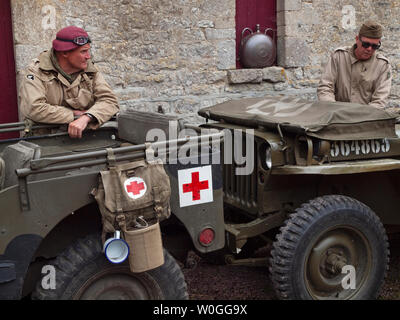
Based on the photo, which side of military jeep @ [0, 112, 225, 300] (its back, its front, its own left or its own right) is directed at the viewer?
left

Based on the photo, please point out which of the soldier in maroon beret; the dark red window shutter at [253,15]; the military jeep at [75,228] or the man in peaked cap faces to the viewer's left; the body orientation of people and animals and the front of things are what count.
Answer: the military jeep

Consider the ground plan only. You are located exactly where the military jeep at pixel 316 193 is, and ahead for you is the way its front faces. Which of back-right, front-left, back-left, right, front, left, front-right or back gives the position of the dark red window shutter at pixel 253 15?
back-right

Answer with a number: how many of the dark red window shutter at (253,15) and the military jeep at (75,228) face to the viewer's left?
1

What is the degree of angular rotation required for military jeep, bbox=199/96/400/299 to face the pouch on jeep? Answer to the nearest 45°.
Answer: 0° — it already faces it

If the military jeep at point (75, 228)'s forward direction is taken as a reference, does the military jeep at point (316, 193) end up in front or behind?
behind

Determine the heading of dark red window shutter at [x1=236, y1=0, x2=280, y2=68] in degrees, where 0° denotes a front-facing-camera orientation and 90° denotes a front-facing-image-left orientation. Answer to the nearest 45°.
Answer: approximately 0°

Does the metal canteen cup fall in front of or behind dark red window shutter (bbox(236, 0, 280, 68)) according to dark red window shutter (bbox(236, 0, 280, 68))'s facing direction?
in front

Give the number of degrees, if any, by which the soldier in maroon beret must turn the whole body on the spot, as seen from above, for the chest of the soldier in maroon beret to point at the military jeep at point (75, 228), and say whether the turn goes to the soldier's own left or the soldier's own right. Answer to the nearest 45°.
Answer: approximately 45° to the soldier's own right

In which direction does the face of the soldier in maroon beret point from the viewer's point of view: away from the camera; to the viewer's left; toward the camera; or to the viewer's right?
to the viewer's right

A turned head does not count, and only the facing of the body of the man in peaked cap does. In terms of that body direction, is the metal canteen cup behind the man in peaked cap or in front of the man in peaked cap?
in front
